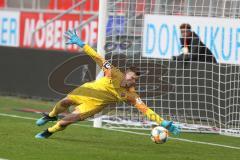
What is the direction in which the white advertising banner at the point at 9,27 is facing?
toward the camera

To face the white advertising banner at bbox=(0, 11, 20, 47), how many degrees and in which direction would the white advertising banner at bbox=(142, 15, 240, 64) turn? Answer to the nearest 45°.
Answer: approximately 135° to its right

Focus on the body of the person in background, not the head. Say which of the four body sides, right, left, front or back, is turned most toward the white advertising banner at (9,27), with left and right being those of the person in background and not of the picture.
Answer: right

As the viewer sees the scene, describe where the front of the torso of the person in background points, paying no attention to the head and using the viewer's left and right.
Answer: facing the viewer and to the left of the viewer

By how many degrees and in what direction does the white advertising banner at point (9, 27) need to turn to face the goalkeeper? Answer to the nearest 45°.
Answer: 0° — it already faces them

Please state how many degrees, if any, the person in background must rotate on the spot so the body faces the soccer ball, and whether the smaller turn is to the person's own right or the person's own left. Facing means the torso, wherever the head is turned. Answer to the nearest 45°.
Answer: approximately 45° to the person's own left

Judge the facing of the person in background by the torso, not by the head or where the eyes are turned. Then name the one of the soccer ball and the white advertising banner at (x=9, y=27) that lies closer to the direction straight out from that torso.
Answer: the soccer ball

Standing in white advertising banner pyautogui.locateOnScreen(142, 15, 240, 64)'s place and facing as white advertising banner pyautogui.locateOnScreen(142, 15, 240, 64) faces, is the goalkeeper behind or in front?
in front

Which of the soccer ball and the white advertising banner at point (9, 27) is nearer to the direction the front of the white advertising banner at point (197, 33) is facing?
the soccer ball

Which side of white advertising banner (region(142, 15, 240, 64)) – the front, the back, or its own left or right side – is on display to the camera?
front

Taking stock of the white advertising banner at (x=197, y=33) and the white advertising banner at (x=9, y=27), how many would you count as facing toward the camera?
2
